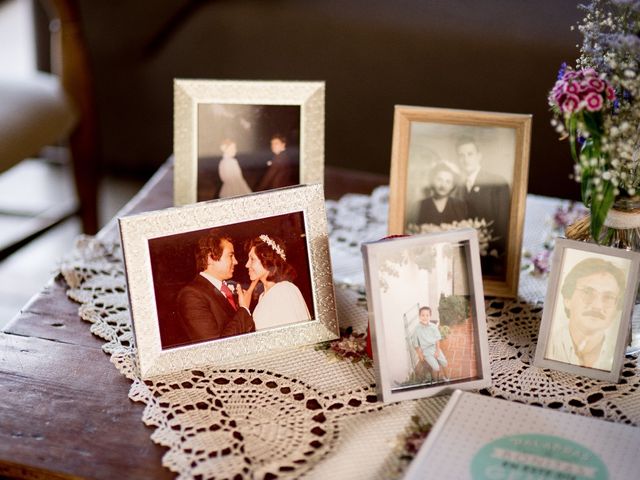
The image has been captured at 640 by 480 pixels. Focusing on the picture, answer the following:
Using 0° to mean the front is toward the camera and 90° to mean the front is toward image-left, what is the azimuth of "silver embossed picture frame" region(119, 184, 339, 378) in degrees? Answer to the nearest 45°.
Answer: approximately 0°

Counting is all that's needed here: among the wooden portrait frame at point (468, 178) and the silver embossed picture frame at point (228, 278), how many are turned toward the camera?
2
